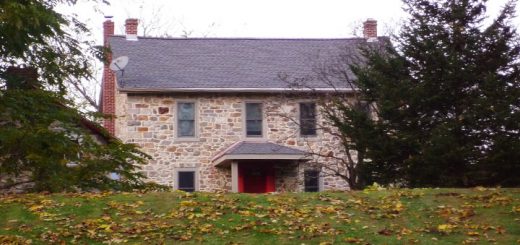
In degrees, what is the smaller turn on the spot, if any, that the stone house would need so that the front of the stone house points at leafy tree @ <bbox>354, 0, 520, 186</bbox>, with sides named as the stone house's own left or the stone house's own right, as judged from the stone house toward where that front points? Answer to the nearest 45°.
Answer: approximately 45° to the stone house's own left

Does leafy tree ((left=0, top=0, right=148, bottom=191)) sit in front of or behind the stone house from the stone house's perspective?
in front

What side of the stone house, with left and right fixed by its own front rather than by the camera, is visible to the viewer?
front
